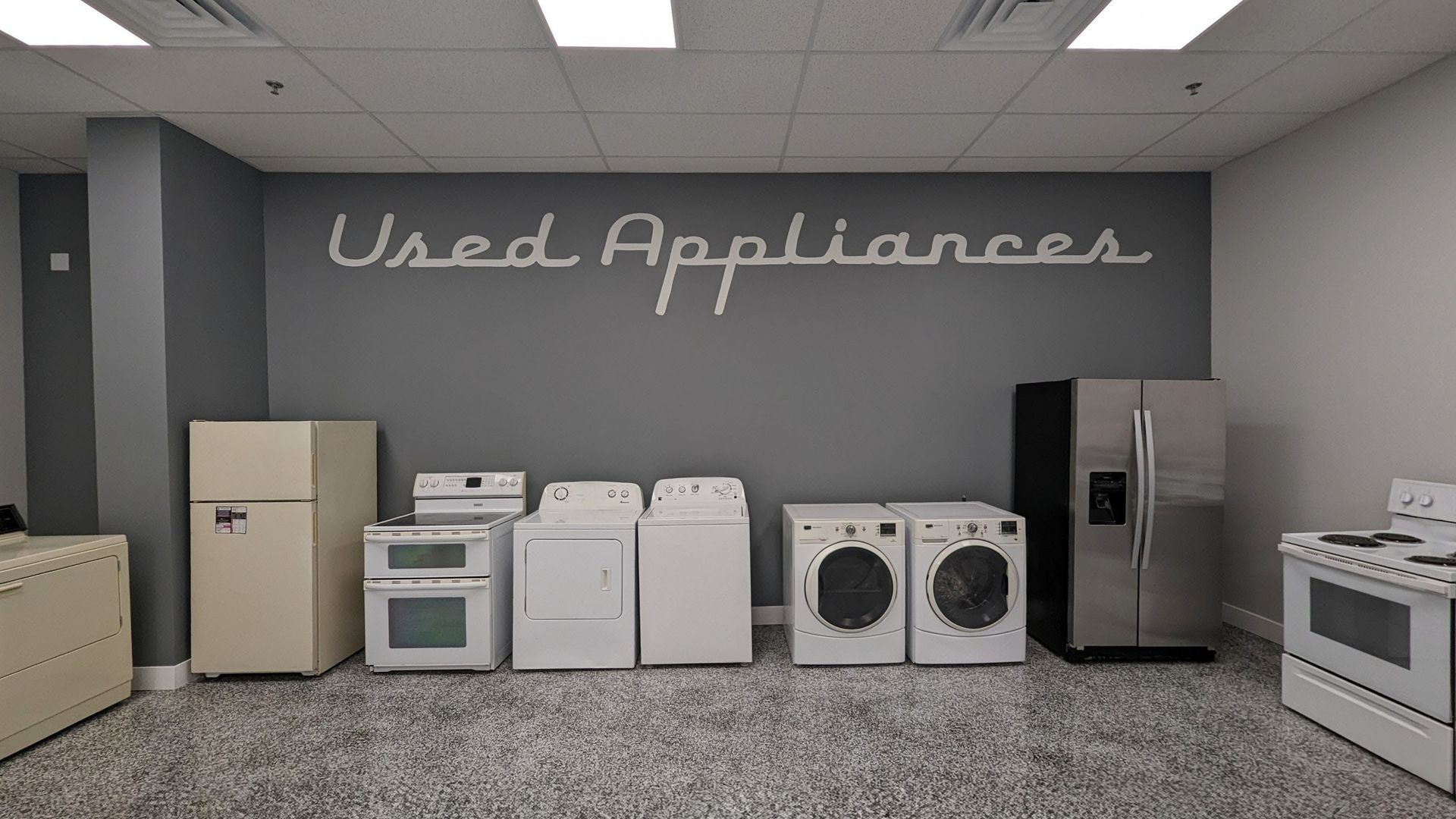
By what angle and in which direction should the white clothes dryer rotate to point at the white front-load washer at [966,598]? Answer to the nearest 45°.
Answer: approximately 90° to its left

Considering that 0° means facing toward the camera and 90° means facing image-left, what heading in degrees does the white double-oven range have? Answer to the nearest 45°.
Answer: approximately 45°

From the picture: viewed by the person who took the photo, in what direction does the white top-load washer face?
facing the viewer

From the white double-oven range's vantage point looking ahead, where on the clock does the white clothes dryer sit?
The white clothes dryer is roughly at 8 o'clock from the white double-oven range.

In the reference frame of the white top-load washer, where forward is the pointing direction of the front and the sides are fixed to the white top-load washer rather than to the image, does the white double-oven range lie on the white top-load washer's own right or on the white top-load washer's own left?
on the white top-load washer's own right

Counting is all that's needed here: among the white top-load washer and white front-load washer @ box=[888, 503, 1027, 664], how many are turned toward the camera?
2

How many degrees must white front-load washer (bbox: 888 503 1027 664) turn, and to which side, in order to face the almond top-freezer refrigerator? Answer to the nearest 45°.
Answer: approximately 90° to its right

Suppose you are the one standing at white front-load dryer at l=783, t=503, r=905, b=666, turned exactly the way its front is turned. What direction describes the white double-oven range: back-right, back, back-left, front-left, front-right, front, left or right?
right

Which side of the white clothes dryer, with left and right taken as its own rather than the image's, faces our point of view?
front

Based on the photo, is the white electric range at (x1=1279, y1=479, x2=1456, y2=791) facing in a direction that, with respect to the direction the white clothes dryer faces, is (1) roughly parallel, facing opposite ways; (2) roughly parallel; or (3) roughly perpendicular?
roughly perpendicular

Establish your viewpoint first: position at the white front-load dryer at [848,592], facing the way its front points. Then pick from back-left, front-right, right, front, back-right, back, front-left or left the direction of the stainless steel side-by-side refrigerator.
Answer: left
